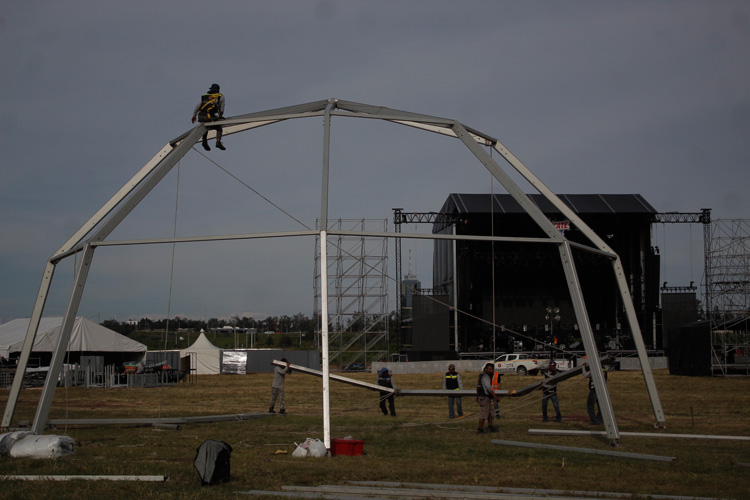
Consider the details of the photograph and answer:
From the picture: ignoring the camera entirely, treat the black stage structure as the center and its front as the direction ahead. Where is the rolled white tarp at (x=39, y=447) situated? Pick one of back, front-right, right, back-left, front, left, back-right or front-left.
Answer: front

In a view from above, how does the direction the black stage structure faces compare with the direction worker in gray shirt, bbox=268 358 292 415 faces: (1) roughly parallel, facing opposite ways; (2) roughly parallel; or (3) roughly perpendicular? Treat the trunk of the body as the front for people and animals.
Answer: roughly perpendicular

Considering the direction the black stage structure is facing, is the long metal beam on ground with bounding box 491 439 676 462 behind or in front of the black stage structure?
in front

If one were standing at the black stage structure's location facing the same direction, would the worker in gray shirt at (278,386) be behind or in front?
in front

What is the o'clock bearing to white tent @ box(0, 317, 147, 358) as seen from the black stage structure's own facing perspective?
The white tent is roughly at 2 o'clock from the black stage structure.

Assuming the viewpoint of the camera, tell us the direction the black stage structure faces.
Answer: facing the viewer

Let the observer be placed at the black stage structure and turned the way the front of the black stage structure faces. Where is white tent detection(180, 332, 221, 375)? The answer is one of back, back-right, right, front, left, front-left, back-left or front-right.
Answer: right

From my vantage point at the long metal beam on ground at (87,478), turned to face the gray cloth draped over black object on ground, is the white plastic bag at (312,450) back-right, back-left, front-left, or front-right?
front-left

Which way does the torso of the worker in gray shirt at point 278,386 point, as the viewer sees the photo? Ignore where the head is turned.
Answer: to the viewer's right

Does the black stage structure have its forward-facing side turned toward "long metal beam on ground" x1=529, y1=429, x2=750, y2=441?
yes

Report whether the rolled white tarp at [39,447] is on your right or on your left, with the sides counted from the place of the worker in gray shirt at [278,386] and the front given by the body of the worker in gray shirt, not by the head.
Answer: on your right

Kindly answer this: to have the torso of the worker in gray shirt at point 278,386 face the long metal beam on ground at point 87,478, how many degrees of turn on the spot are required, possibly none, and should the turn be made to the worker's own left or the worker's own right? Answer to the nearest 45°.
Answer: approximately 90° to the worker's own right
